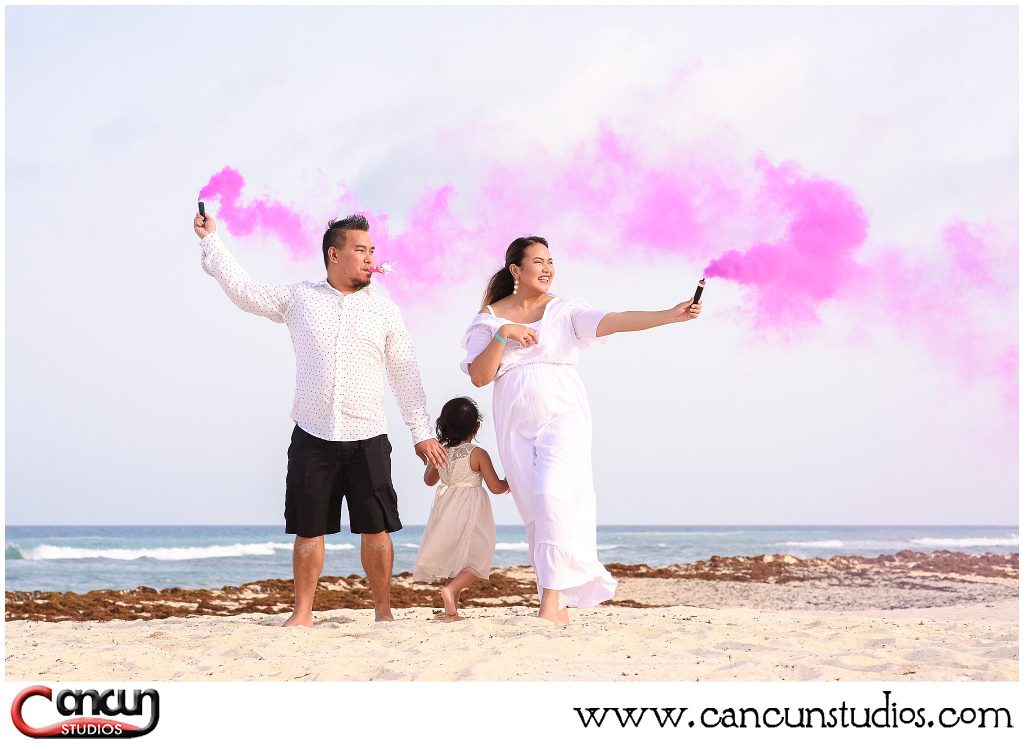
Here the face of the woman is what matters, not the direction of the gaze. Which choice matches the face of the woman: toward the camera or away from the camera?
toward the camera

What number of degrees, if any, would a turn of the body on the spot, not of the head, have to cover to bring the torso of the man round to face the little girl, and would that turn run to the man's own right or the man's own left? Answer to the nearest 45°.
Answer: approximately 135° to the man's own left

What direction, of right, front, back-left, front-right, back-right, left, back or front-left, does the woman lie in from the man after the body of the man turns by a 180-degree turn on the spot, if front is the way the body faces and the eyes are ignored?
right

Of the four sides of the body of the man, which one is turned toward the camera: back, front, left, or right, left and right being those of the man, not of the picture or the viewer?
front
